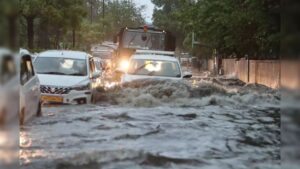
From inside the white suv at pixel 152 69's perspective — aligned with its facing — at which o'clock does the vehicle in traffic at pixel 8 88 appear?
The vehicle in traffic is roughly at 12 o'clock from the white suv.

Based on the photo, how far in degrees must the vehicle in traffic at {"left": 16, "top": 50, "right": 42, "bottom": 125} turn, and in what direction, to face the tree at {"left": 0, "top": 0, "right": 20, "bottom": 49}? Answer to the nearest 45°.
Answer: approximately 135° to its right

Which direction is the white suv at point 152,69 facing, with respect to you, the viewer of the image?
facing the viewer

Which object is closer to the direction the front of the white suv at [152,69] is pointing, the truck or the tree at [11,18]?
the tree
